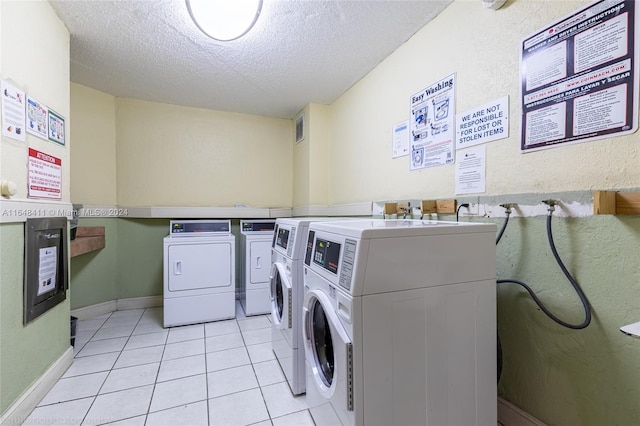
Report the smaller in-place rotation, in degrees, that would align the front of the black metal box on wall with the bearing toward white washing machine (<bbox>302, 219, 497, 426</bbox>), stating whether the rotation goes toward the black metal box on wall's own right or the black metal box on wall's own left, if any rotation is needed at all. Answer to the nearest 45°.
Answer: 0° — it already faces it

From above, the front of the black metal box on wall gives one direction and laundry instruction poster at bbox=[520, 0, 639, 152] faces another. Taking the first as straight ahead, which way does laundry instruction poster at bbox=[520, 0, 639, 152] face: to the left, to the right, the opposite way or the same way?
the opposite way

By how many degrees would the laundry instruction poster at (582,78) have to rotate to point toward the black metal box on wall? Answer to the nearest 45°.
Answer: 0° — it already faces it

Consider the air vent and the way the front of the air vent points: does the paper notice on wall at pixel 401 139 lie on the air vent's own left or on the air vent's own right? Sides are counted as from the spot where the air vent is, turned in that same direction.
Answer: on the air vent's own left

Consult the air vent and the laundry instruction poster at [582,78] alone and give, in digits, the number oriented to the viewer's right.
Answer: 0

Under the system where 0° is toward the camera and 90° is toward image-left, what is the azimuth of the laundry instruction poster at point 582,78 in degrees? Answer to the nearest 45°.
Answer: approximately 45°

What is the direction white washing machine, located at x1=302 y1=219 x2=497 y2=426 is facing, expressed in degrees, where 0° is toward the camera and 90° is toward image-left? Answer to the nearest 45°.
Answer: approximately 45°

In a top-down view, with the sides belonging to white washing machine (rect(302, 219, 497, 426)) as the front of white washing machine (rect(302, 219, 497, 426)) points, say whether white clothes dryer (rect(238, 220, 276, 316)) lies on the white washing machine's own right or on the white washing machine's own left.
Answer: on the white washing machine's own right

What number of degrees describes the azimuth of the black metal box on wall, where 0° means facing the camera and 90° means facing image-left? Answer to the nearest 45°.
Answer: approximately 315°

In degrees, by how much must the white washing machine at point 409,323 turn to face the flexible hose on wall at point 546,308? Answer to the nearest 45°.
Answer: approximately 180°

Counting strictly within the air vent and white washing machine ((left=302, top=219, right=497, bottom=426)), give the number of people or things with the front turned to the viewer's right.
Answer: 0

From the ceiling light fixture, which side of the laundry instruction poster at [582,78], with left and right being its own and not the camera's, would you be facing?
front

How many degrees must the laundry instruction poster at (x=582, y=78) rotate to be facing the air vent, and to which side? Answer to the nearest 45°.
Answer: approximately 45° to its right
